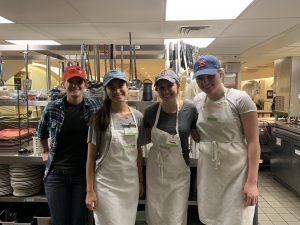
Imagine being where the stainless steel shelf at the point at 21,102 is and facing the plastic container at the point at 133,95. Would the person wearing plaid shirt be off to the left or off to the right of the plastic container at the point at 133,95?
right

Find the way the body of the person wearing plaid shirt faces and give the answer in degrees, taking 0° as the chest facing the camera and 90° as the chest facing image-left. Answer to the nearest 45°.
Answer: approximately 0°

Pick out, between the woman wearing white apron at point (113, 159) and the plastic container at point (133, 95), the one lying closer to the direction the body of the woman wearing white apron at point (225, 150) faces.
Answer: the woman wearing white apron

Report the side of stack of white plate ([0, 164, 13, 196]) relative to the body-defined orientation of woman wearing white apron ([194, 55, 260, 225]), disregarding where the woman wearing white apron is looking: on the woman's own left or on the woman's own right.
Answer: on the woman's own right

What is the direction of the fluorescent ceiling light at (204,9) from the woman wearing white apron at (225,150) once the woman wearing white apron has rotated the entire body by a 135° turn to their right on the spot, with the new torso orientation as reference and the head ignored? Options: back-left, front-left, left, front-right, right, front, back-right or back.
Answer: front

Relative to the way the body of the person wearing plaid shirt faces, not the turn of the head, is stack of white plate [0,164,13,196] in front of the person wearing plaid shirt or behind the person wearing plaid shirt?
behind

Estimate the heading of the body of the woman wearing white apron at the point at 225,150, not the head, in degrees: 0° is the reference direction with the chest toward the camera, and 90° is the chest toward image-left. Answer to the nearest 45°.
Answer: approximately 45°

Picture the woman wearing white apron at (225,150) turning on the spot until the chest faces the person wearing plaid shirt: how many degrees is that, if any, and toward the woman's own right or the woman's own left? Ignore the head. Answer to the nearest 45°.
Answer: approximately 45° to the woman's own right

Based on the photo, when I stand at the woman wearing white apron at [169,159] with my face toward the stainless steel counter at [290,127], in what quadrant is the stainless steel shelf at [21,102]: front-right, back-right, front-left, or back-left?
back-left

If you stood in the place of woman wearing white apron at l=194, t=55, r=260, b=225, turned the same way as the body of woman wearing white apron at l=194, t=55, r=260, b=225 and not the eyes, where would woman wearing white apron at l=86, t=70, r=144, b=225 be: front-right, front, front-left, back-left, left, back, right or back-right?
front-right

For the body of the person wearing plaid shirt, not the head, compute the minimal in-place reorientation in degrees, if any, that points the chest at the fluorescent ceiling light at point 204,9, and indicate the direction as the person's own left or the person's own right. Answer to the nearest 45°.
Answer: approximately 135° to the person's own left

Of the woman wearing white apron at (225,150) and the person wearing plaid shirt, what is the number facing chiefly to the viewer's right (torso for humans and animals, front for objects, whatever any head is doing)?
0

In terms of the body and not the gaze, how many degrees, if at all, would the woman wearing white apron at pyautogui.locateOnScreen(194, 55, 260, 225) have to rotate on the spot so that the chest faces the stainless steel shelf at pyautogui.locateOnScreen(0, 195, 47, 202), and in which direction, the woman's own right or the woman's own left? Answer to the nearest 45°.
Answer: approximately 45° to the woman's own right
